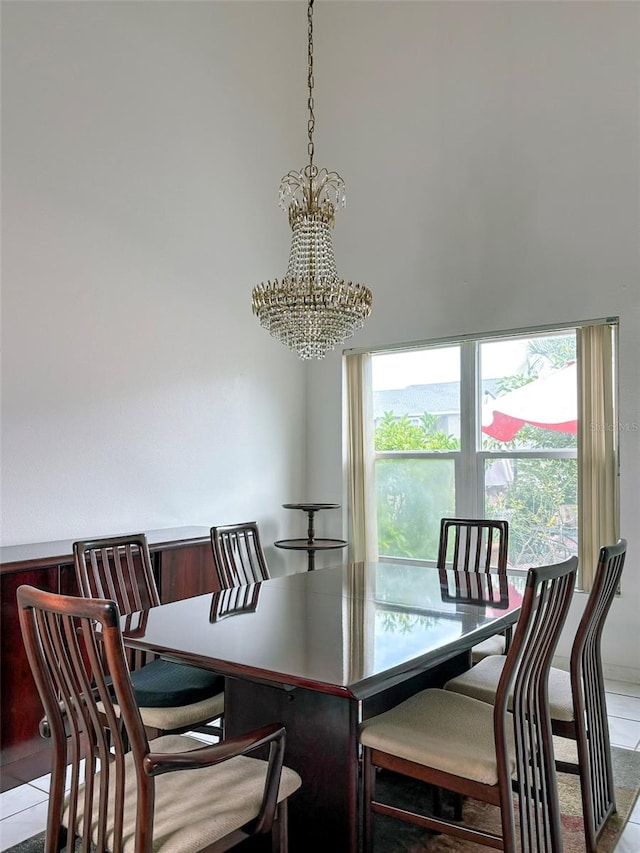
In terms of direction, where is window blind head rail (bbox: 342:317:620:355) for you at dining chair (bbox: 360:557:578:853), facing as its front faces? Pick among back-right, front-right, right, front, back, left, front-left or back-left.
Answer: front-right

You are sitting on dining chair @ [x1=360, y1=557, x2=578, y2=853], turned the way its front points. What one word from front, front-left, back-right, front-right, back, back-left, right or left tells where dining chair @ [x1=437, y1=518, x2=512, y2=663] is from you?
front-right

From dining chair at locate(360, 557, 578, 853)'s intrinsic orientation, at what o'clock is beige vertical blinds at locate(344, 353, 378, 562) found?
The beige vertical blinds is roughly at 1 o'clock from the dining chair.

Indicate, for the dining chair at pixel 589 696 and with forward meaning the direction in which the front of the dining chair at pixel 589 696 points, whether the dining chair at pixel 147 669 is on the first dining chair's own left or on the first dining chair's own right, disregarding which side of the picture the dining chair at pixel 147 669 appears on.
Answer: on the first dining chair's own left

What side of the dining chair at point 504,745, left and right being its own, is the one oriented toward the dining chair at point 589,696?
right

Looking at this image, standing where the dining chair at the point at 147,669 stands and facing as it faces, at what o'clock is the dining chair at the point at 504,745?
the dining chair at the point at 504,745 is roughly at 12 o'clock from the dining chair at the point at 147,669.

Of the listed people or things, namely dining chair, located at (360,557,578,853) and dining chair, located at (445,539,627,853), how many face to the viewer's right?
0

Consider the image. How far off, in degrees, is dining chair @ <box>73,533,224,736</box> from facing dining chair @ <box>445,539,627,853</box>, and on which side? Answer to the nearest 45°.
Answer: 0° — it already faces it

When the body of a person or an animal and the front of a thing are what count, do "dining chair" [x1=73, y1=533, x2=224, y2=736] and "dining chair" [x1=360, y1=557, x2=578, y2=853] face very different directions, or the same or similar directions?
very different directions

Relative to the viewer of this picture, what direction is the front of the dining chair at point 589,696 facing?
facing away from the viewer and to the left of the viewer

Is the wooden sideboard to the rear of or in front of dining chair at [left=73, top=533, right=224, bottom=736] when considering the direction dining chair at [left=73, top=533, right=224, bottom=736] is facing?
to the rear

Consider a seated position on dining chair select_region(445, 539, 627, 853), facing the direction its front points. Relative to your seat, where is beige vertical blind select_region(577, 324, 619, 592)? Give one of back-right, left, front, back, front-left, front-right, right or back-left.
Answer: front-right

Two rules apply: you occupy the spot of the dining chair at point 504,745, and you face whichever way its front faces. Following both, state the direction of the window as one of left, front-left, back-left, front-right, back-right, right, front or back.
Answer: front-right
